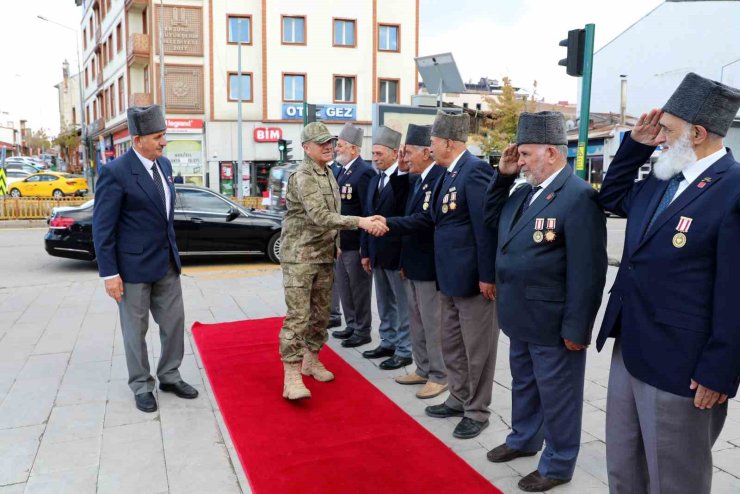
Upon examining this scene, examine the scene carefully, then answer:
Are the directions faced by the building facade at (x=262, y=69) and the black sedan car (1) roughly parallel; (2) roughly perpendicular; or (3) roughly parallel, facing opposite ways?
roughly perpendicular

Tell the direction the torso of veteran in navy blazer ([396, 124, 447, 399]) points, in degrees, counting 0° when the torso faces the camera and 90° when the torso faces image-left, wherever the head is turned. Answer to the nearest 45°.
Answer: approximately 45°

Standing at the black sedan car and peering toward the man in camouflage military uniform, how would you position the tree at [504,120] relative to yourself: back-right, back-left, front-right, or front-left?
back-left

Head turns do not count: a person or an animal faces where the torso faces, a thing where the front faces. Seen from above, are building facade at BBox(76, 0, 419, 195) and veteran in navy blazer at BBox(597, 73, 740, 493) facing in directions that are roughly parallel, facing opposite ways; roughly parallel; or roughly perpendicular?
roughly perpendicular

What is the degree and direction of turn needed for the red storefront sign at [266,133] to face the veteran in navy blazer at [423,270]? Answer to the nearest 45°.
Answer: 0° — it already faces them

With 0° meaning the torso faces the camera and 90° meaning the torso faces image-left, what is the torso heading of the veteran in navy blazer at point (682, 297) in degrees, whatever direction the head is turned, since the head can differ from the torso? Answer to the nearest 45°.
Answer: approximately 45°

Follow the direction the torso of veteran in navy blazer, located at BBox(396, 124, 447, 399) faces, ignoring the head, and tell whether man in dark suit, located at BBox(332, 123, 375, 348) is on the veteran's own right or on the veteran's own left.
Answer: on the veteran's own right

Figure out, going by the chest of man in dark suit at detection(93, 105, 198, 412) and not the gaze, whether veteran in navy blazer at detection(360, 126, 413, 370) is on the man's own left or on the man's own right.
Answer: on the man's own left

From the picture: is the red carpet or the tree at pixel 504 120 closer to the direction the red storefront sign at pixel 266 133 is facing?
the red carpet

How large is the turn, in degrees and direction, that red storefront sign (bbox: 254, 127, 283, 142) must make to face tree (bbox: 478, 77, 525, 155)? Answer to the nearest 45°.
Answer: approximately 90° to its left

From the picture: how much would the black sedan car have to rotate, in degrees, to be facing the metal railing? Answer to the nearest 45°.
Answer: approximately 135° to its left

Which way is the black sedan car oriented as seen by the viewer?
to the viewer's right

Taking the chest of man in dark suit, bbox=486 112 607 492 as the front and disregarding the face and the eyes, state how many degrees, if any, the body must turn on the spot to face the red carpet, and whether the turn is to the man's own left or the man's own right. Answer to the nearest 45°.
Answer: approximately 45° to the man's own right

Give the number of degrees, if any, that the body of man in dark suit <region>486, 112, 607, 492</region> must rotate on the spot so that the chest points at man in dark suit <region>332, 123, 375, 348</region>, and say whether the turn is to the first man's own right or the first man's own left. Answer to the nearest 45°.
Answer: approximately 90° to the first man's own right
